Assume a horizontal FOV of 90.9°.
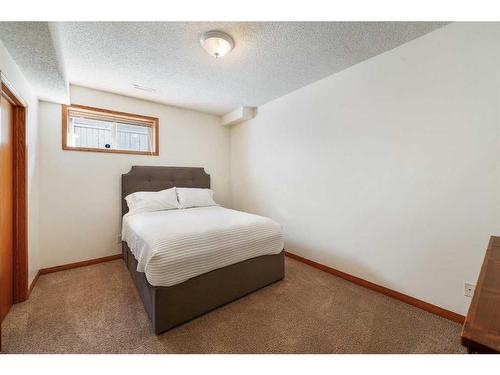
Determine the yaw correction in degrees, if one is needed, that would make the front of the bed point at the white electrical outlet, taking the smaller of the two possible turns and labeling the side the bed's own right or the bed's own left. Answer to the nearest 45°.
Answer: approximately 45° to the bed's own left

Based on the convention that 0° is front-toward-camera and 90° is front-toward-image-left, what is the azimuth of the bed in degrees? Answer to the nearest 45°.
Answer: approximately 315°
